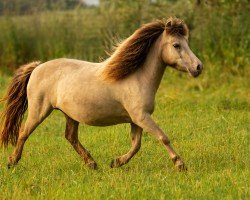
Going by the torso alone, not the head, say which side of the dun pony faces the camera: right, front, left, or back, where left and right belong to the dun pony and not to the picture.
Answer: right
